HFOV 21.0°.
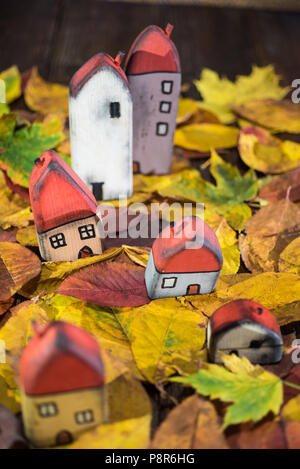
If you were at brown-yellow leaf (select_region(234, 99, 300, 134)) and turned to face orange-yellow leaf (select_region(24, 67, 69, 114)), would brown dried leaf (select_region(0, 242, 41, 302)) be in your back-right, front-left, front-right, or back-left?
front-left

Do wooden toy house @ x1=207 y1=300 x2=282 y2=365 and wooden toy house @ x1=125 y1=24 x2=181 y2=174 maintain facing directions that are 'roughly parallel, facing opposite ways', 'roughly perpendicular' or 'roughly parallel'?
roughly parallel

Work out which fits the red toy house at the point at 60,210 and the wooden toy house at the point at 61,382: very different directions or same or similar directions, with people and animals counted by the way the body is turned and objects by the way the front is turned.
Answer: same or similar directions

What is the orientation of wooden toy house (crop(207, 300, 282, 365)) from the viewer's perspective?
toward the camera

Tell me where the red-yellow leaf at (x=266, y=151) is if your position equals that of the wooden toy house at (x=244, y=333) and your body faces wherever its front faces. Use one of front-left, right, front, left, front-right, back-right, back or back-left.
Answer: back

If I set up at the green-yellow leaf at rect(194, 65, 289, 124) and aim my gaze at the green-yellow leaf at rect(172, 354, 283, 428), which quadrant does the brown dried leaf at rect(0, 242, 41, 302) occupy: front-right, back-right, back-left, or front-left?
front-right

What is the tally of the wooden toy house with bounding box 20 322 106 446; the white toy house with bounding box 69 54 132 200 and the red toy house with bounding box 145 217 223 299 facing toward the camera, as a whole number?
3

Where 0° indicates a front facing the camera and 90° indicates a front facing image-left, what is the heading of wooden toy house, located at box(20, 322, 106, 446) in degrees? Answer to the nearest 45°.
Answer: approximately 0°

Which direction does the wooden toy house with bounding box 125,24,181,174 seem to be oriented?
toward the camera

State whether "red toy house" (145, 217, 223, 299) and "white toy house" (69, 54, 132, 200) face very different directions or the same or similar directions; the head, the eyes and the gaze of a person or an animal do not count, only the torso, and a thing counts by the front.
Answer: same or similar directions

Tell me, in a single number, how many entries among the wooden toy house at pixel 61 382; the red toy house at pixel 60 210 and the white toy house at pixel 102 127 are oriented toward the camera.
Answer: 3

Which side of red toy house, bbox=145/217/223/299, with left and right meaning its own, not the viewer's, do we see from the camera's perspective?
front
